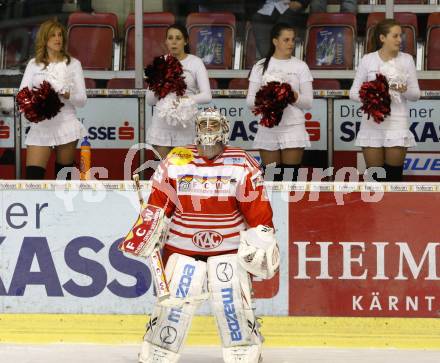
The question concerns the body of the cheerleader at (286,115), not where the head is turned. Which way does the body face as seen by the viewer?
toward the camera

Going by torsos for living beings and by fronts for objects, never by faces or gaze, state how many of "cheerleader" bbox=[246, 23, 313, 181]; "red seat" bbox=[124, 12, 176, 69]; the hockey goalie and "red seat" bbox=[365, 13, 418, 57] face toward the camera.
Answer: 4

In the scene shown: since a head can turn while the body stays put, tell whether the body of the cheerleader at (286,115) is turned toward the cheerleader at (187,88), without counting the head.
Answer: no

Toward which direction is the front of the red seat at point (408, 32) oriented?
toward the camera

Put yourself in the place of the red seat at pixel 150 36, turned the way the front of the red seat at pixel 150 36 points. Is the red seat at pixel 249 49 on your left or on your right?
on your left

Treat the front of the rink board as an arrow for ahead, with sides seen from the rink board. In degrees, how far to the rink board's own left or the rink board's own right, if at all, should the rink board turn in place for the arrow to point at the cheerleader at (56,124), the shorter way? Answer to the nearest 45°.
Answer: approximately 135° to the rink board's own right

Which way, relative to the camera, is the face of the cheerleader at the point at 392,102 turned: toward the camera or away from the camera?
toward the camera

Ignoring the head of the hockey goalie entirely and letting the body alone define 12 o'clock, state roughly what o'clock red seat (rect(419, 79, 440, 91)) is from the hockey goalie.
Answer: The red seat is roughly at 7 o'clock from the hockey goalie.

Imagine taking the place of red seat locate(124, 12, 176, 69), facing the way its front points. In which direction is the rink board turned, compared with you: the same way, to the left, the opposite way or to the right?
the same way

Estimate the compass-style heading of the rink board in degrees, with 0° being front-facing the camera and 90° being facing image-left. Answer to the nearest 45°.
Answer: approximately 0°

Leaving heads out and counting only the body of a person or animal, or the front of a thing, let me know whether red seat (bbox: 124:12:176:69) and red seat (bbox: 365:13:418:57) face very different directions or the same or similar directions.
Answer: same or similar directions

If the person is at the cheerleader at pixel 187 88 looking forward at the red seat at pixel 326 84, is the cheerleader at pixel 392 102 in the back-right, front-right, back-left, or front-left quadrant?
front-right

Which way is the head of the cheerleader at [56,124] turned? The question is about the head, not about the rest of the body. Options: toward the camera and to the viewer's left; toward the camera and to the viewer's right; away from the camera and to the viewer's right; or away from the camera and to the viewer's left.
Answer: toward the camera and to the viewer's right

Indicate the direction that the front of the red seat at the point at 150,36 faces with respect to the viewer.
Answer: facing the viewer

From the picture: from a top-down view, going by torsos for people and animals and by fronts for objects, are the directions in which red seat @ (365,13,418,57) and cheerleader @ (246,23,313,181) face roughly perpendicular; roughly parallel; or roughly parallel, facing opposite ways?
roughly parallel

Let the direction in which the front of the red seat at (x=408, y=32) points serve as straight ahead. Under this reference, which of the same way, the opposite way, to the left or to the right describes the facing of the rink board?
the same way

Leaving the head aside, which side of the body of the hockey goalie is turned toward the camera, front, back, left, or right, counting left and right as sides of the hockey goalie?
front
